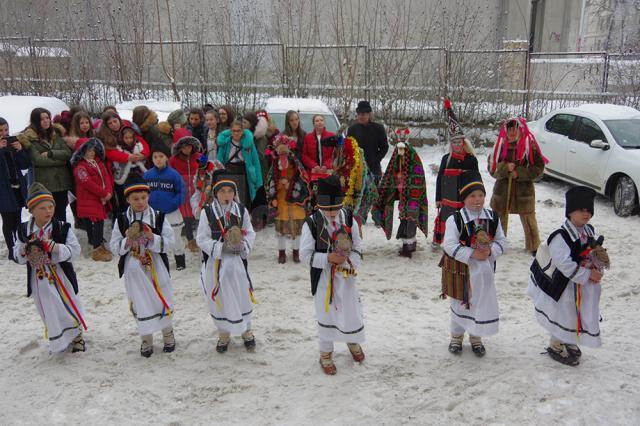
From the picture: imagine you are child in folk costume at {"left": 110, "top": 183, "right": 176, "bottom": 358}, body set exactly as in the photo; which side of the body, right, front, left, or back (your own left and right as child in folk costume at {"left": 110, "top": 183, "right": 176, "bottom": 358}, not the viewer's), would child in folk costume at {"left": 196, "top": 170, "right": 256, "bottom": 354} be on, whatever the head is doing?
left

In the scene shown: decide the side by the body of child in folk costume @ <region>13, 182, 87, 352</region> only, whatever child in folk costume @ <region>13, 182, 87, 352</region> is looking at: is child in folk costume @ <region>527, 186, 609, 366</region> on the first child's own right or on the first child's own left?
on the first child's own left

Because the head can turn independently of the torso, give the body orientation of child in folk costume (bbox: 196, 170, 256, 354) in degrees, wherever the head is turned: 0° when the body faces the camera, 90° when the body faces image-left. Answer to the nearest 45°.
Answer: approximately 0°

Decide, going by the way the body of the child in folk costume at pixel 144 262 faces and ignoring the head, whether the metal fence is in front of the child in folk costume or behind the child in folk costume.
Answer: behind

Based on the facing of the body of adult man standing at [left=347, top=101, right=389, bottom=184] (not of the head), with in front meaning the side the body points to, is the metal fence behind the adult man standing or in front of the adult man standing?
behind

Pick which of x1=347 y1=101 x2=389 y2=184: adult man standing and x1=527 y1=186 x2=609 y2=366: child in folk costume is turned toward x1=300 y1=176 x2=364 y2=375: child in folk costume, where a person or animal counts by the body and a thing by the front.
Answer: the adult man standing

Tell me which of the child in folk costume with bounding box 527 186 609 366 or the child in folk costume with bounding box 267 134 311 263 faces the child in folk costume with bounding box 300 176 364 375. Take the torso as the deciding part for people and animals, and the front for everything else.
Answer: the child in folk costume with bounding box 267 134 311 263

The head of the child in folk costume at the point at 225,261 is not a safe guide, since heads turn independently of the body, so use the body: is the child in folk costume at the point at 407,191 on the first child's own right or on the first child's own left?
on the first child's own left

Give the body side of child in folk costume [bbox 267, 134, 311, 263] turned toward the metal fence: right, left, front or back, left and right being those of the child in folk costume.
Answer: back

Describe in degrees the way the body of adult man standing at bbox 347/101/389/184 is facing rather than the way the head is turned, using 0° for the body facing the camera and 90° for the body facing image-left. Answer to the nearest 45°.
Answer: approximately 0°
